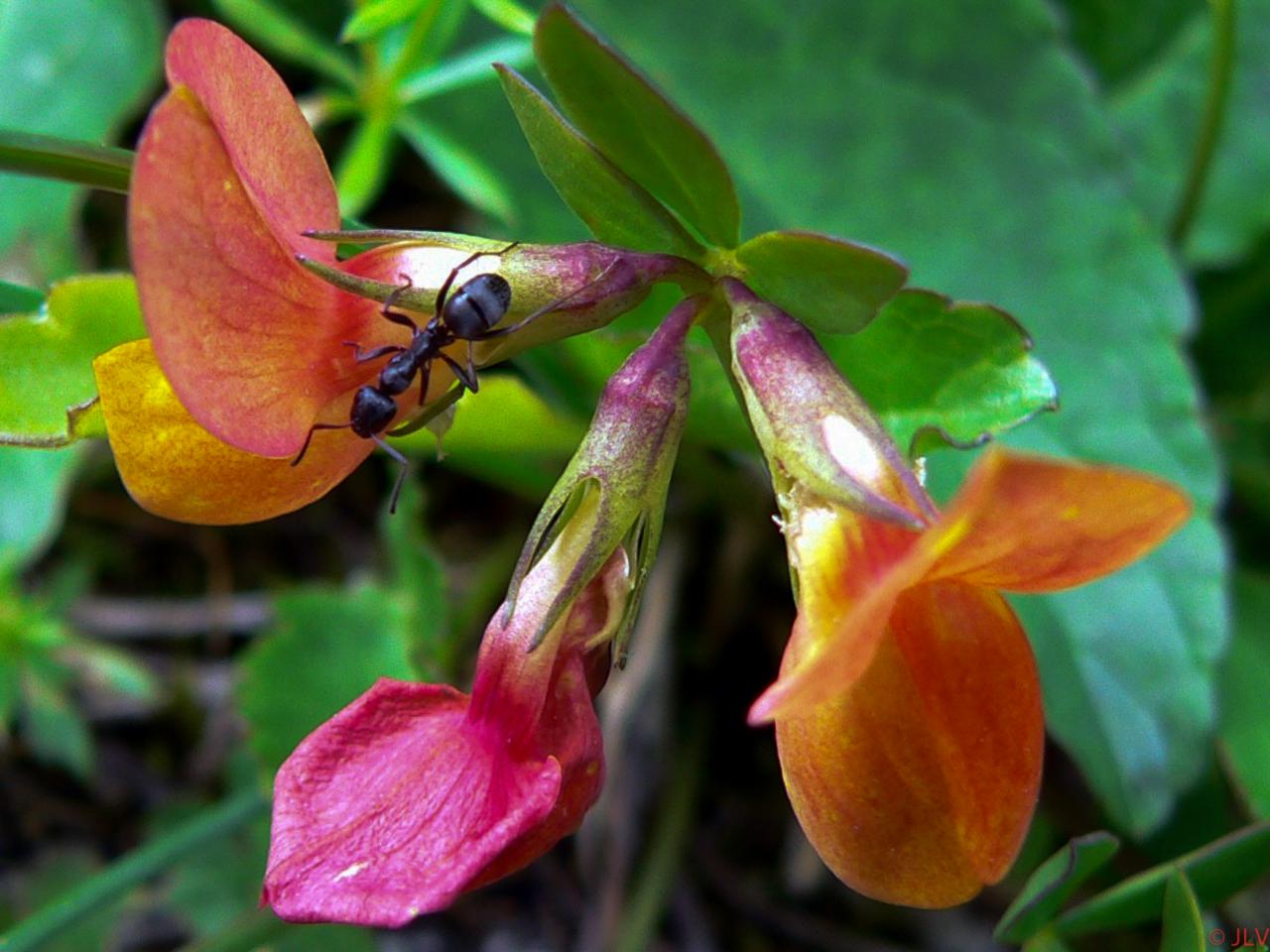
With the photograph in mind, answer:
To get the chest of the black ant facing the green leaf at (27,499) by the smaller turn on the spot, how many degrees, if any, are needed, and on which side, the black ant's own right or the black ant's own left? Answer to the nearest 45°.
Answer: approximately 90° to the black ant's own right

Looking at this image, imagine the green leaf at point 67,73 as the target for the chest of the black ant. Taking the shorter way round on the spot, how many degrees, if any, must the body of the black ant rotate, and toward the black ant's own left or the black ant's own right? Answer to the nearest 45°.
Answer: approximately 90° to the black ant's own right

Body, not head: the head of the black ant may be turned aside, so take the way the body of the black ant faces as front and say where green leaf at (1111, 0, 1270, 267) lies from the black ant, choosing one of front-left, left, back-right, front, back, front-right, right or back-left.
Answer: back

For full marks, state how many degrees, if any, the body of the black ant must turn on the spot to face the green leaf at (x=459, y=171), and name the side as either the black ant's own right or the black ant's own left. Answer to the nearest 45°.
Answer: approximately 135° to the black ant's own right

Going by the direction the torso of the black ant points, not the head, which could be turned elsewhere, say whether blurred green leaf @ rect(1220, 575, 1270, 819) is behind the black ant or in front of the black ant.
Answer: behind

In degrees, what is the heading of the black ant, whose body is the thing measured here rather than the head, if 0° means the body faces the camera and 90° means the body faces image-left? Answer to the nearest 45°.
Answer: approximately 45°
